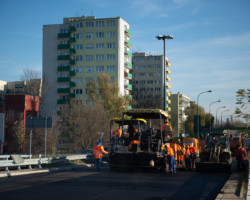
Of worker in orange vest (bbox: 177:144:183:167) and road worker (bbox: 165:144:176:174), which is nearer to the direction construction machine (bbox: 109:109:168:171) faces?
the worker in orange vest

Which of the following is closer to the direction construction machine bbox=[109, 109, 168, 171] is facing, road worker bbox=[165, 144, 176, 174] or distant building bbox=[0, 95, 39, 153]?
the distant building

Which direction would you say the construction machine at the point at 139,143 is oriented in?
away from the camera

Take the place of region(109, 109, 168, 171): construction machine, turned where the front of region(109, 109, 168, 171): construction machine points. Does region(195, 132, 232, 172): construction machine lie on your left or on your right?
on your right
